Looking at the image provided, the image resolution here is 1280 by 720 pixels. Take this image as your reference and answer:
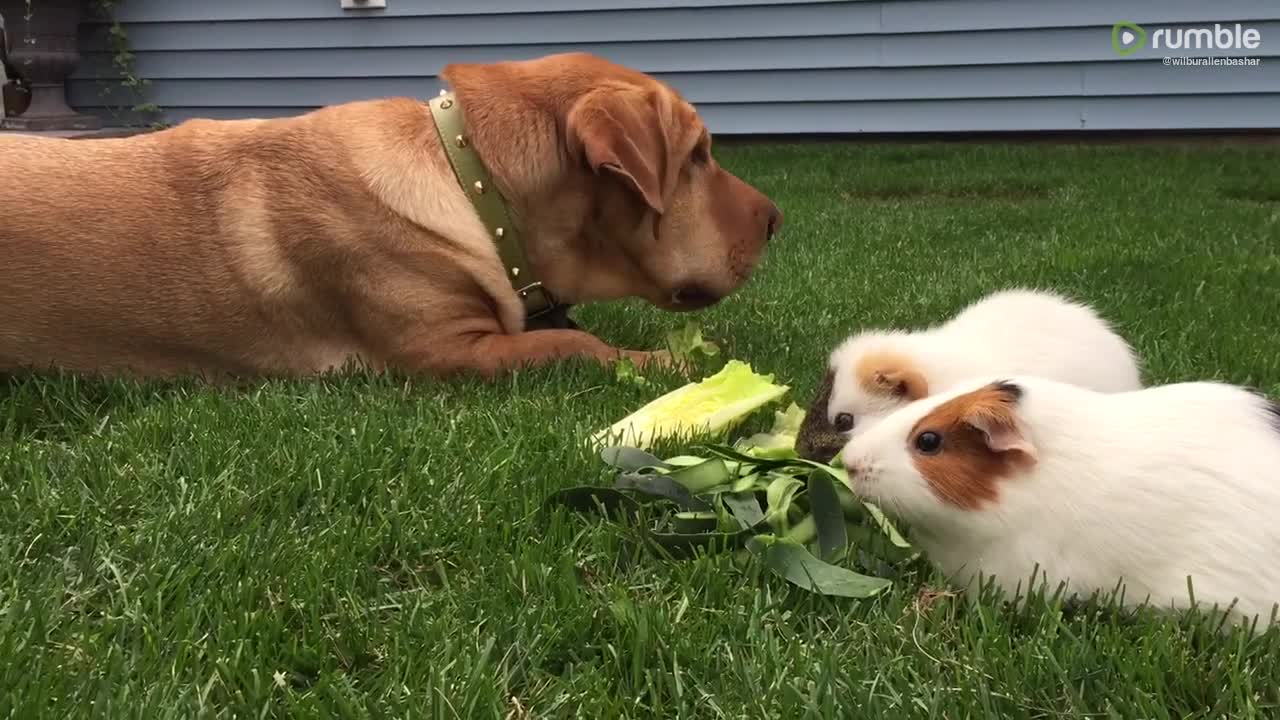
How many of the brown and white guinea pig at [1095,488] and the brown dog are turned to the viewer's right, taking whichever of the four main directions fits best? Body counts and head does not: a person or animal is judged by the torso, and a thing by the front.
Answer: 1

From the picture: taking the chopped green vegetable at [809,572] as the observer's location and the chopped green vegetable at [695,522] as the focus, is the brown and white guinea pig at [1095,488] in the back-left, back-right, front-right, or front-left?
back-right

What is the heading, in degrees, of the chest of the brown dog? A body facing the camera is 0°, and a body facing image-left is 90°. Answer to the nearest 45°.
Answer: approximately 270°

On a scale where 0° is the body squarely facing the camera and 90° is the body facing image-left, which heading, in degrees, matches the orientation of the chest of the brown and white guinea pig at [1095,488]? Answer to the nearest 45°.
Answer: approximately 90°

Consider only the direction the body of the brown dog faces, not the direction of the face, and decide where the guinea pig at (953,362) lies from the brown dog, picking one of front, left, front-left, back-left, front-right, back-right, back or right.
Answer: front-right

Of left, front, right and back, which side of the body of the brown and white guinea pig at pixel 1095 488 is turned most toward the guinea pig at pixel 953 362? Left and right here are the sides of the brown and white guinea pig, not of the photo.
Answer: right

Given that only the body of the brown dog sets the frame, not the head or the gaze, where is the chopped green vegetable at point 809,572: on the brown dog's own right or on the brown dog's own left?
on the brown dog's own right
